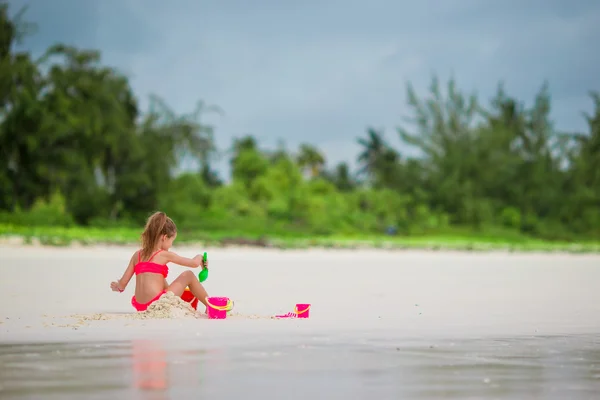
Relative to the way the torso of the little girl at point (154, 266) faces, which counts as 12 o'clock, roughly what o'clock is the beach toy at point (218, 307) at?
The beach toy is roughly at 2 o'clock from the little girl.

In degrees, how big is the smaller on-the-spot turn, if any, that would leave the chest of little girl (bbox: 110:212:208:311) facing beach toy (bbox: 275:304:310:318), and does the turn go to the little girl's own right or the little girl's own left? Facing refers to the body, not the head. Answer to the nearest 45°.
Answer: approximately 45° to the little girl's own right

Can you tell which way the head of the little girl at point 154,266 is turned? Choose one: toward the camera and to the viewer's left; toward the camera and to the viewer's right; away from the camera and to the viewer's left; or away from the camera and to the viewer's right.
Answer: away from the camera and to the viewer's right

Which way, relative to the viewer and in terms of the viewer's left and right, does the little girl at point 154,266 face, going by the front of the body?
facing away from the viewer and to the right of the viewer

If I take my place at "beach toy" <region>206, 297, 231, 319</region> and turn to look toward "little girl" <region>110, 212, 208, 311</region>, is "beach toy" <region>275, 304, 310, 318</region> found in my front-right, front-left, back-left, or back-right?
back-right
